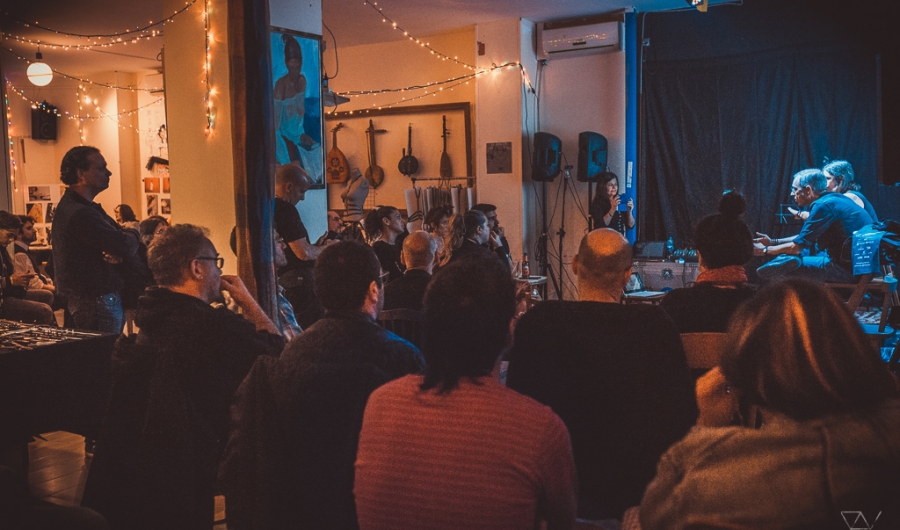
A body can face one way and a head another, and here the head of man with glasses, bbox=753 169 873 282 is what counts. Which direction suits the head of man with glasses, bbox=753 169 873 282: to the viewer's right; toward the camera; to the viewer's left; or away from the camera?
to the viewer's left

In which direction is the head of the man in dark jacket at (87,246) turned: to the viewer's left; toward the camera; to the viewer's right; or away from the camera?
to the viewer's right

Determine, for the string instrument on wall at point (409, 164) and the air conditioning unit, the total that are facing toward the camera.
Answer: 2

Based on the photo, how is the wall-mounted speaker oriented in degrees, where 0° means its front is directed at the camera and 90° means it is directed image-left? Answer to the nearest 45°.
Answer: approximately 315°

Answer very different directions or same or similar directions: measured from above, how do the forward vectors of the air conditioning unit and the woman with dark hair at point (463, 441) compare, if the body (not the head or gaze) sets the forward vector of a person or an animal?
very different directions

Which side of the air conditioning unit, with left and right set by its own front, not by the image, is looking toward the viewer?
front

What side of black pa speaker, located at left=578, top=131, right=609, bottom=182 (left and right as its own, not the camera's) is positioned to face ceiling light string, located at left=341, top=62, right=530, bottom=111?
right

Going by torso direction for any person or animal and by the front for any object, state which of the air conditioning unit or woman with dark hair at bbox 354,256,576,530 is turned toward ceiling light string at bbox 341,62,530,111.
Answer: the woman with dark hair

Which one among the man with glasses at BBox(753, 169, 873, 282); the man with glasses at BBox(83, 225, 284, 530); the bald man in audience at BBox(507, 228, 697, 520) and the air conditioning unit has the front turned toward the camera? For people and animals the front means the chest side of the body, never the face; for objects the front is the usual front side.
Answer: the air conditioning unit

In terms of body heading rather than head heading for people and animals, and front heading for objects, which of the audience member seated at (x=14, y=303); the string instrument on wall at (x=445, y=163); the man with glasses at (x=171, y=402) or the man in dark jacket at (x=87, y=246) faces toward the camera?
the string instrument on wall

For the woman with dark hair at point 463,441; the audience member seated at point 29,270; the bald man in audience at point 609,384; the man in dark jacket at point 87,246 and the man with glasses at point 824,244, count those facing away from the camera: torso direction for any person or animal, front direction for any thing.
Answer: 2

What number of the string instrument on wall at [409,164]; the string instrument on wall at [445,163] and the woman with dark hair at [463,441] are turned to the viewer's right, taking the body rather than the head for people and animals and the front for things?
0

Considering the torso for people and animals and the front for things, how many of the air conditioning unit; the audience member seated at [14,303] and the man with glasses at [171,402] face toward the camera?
1

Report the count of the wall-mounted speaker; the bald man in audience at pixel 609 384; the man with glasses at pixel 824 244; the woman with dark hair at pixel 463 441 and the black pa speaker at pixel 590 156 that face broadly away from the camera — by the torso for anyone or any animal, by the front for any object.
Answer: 2

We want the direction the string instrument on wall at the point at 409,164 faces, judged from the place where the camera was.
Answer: facing the viewer

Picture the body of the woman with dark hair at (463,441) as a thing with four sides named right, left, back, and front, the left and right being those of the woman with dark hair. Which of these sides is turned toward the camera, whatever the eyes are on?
back

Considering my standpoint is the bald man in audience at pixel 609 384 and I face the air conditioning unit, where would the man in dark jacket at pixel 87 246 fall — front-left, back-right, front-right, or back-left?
front-left

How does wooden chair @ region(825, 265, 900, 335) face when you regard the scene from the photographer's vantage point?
facing to the left of the viewer

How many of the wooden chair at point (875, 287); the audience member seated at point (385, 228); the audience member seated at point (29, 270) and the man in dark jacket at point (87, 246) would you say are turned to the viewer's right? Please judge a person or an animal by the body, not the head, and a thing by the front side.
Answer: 3

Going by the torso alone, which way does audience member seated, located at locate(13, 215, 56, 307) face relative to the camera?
to the viewer's right

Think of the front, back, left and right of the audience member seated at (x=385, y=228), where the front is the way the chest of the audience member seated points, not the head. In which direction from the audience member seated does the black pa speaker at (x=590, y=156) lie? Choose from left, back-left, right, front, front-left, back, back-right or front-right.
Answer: front-left

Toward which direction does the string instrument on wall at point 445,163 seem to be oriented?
toward the camera
